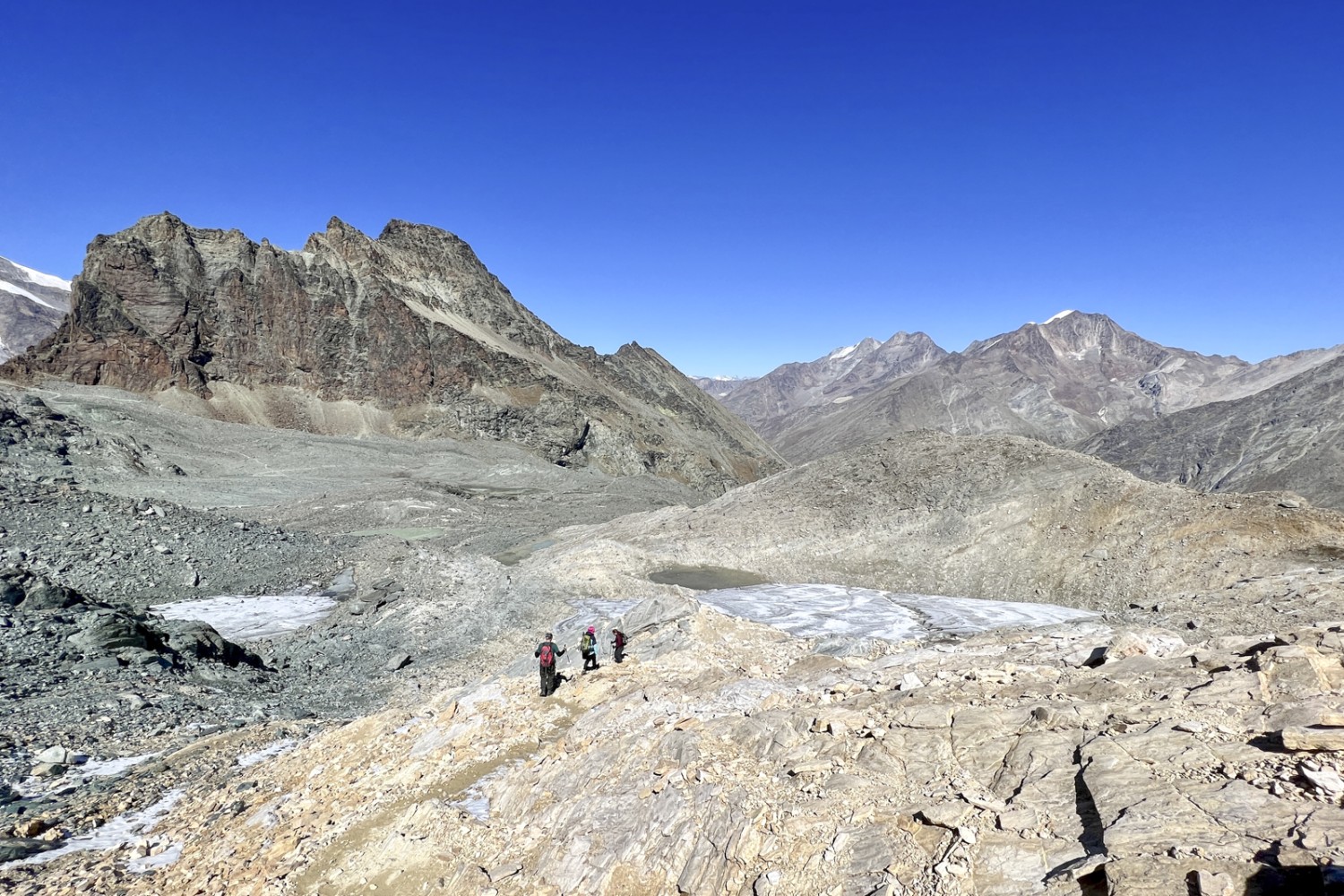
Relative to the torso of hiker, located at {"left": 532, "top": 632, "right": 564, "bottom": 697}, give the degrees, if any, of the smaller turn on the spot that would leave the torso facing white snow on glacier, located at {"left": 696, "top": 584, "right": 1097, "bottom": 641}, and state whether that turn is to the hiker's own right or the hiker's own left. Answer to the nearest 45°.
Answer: approximately 45° to the hiker's own right

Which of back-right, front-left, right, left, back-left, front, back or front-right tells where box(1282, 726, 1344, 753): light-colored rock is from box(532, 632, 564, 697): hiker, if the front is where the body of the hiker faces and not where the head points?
back-right

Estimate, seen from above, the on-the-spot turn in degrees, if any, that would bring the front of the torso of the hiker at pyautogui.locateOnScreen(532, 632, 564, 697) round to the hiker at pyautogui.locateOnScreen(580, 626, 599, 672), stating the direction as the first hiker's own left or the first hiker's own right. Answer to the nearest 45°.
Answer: approximately 45° to the first hiker's own right

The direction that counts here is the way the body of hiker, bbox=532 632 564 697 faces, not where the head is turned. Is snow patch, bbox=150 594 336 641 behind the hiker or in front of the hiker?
in front

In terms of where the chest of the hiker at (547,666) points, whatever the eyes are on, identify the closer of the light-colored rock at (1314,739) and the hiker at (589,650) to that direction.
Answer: the hiker

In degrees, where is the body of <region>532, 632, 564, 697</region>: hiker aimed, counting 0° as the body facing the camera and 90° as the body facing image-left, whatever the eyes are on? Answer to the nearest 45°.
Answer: approximately 180°

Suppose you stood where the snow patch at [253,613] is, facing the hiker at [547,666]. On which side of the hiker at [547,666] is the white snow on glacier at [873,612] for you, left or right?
left
